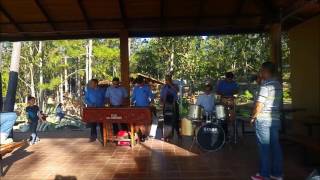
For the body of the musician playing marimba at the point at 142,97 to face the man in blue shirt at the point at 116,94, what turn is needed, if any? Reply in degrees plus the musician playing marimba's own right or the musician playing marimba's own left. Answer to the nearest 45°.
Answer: approximately 90° to the musician playing marimba's own right

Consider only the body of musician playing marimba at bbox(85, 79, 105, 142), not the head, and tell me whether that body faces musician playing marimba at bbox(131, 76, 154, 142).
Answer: no

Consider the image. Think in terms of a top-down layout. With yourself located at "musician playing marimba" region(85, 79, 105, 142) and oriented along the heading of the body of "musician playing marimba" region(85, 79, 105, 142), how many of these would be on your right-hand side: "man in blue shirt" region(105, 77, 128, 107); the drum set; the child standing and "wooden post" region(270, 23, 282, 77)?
1

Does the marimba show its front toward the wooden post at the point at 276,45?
no

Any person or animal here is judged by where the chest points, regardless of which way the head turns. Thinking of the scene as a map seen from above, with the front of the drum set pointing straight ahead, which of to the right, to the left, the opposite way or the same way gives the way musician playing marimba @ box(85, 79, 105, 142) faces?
the same way

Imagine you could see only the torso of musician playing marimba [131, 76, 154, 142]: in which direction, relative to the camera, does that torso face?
toward the camera

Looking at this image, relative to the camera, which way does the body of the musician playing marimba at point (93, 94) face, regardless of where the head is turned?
toward the camera

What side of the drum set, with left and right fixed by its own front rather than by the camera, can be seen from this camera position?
front

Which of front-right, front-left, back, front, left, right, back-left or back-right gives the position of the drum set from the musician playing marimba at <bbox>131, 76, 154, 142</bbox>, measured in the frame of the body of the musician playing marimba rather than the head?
front-left

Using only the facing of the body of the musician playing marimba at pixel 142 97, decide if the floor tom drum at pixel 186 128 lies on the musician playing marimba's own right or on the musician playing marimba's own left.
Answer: on the musician playing marimba's own left

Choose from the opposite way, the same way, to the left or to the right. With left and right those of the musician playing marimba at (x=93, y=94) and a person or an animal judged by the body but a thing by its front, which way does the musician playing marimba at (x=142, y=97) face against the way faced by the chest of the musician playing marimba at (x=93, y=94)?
the same way

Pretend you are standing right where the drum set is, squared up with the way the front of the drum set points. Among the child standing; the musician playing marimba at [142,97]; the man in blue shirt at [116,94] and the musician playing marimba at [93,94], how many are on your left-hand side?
0

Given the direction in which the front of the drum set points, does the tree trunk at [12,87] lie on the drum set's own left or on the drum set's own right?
on the drum set's own right
